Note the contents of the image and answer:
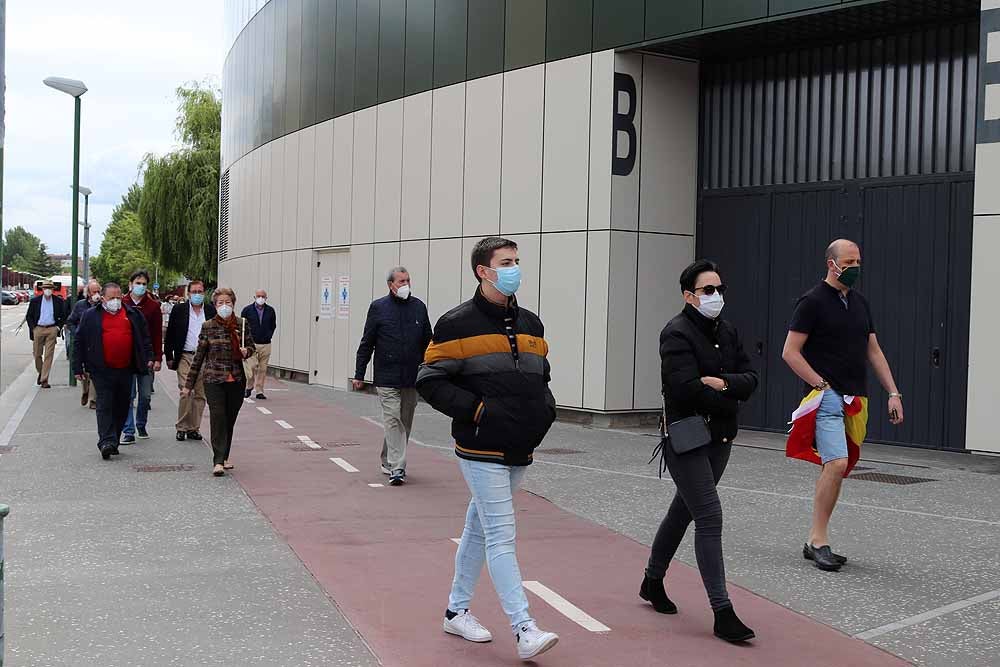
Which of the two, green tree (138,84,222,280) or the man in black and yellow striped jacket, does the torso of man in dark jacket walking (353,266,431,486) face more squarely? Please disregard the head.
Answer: the man in black and yellow striped jacket

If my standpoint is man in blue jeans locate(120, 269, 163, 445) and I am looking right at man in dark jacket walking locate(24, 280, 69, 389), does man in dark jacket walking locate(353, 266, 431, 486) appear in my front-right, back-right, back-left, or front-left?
back-right

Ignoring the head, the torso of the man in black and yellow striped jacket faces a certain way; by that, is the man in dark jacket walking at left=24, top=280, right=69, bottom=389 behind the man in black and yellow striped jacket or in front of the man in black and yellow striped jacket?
behind

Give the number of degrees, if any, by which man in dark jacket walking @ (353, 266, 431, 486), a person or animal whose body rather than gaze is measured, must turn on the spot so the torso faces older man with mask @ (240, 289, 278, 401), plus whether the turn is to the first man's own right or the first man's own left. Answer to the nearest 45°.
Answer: approximately 180°

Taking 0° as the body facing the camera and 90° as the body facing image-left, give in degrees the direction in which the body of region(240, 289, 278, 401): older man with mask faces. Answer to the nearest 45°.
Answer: approximately 0°

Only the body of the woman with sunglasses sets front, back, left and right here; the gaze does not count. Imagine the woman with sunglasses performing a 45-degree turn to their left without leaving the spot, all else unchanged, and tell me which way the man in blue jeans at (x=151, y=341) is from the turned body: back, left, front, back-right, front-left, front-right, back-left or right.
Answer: back-left

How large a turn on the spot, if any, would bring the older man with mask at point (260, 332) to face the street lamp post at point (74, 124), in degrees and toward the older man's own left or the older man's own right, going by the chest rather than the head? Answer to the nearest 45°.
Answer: approximately 135° to the older man's own right

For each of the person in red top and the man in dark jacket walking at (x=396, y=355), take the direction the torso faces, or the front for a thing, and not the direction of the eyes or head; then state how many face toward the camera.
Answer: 2

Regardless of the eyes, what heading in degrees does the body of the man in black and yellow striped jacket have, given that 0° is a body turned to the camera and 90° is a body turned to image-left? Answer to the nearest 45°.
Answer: approximately 315°

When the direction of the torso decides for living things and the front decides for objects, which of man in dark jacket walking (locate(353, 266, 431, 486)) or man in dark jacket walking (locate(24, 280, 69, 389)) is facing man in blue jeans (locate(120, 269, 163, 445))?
man in dark jacket walking (locate(24, 280, 69, 389))

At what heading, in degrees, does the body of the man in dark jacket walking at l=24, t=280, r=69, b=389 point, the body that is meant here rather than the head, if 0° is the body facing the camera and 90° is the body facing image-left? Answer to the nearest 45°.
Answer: approximately 0°
